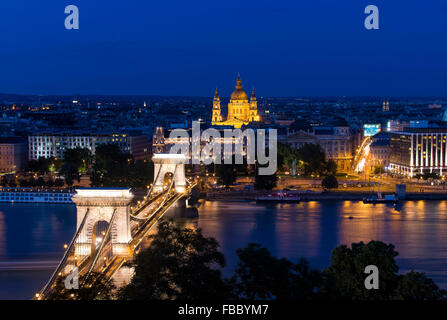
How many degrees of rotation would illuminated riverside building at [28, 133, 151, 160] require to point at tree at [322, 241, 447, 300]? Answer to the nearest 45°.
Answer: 0° — it already faces it

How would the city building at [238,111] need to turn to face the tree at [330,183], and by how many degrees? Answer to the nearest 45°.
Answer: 0° — it already faces it

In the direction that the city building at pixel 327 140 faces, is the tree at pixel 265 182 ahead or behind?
ahead

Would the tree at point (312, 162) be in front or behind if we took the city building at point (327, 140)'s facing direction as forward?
in front

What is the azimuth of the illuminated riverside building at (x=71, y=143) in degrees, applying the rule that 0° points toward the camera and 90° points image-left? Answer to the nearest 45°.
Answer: approximately 0°

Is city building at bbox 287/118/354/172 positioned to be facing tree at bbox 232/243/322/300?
yes

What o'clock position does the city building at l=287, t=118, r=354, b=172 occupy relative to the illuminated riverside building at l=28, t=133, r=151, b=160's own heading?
The city building is roughly at 9 o'clock from the illuminated riverside building.

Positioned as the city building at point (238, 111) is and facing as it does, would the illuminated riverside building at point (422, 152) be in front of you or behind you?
in front

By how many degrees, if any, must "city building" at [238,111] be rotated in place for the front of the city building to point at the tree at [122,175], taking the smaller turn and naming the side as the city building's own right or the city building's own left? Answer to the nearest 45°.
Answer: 0° — it already faces it
